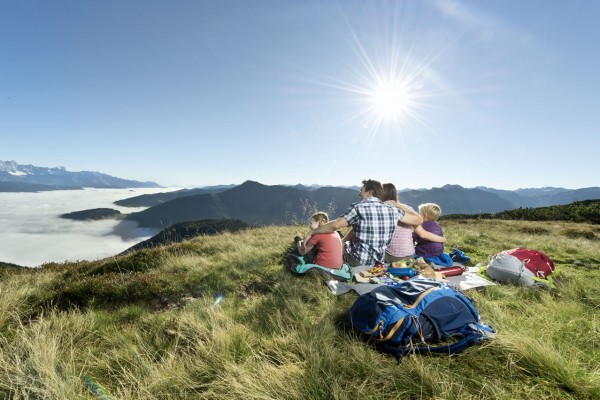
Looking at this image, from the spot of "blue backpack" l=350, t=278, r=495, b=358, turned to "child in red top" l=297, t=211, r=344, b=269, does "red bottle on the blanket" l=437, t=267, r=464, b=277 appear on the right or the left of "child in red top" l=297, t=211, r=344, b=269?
right

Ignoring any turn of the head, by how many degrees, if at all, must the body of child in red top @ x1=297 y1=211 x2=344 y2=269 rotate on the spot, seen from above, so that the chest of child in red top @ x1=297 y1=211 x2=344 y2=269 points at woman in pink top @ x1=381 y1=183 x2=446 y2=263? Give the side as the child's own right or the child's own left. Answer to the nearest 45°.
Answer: approximately 135° to the child's own right

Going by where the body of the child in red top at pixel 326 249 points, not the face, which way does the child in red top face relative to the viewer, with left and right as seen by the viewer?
facing away from the viewer and to the left of the viewer

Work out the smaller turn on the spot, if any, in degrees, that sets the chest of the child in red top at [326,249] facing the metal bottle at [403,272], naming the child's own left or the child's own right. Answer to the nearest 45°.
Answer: approximately 135° to the child's own right

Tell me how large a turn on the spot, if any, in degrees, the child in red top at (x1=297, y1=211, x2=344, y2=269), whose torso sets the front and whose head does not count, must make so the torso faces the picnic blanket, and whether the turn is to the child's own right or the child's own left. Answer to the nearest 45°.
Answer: approximately 135° to the child's own right

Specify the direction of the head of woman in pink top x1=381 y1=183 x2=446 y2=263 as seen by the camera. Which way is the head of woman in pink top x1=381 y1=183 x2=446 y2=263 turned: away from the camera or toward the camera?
away from the camera

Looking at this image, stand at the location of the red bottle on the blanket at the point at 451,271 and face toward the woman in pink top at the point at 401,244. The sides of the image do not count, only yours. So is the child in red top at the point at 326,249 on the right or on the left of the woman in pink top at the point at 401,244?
left

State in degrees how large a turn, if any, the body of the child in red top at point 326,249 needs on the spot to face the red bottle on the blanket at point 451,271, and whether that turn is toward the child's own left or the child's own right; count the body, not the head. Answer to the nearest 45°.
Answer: approximately 135° to the child's own right
